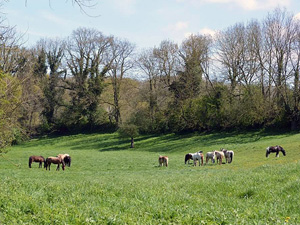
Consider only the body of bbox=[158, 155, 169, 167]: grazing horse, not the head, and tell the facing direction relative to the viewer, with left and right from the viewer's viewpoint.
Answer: facing the viewer and to the left of the viewer
